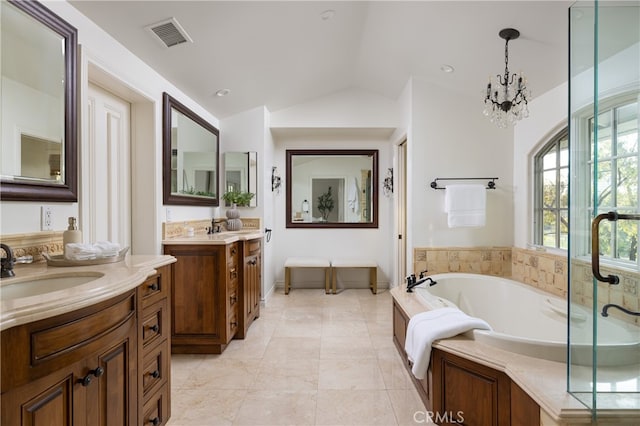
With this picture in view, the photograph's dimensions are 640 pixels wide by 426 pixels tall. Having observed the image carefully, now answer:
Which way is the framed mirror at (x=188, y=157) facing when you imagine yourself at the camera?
facing the viewer and to the right of the viewer

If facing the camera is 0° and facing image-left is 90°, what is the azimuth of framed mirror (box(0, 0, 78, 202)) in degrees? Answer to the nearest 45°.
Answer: approximately 315°

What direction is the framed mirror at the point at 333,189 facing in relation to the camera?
toward the camera

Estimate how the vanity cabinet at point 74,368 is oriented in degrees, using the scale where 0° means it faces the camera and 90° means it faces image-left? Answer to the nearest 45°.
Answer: approximately 315°

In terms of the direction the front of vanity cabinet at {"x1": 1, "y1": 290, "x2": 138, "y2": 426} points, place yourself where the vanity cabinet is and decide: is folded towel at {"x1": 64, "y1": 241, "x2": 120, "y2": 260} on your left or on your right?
on your left

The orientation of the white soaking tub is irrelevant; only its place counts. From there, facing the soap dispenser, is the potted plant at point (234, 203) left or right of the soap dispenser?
right
